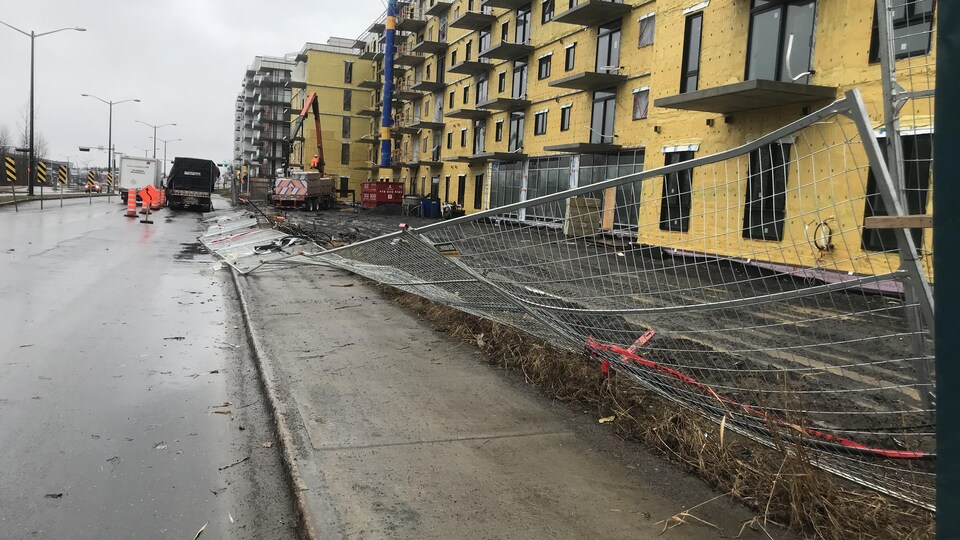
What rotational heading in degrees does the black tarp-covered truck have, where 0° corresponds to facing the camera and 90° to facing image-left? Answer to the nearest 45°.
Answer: approximately 180°

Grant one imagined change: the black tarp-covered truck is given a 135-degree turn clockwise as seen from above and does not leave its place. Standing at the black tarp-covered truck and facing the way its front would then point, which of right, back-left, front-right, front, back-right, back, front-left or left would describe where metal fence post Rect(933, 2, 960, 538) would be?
front-right

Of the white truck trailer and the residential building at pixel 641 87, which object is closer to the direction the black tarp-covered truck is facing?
the white truck trailer

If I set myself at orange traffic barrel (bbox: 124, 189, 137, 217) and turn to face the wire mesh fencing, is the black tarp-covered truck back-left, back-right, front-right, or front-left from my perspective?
back-left

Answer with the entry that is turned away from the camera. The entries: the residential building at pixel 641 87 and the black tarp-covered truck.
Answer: the black tarp-covered truck

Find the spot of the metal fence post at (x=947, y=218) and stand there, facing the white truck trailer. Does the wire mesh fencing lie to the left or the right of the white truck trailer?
right

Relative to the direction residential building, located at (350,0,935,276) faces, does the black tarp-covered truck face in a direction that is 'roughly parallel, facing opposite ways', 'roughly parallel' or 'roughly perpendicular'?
roughly perpendicular

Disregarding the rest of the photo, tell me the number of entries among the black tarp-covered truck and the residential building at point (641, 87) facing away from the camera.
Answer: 1
